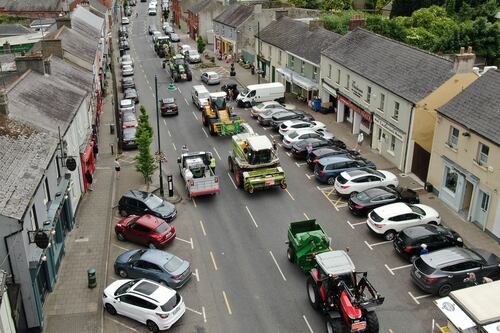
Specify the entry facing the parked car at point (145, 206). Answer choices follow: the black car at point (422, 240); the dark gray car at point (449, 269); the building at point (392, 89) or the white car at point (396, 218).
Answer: the building

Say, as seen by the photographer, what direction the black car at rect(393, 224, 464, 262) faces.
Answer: facing away from the viewer and to the right of the viewer

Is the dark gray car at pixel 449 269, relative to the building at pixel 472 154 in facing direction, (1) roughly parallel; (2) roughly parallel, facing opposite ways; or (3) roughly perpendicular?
roughly parallel, facing opposite ways

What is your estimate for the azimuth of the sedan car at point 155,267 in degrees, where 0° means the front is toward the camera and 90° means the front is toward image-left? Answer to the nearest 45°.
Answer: approximately 135°

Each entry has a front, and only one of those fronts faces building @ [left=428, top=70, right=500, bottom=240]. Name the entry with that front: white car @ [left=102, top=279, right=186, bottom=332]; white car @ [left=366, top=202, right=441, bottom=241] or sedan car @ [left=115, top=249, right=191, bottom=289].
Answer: white car @ [left=366, top=202, right=441, bottom=241]

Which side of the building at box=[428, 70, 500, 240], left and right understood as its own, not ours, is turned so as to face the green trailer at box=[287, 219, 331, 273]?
front

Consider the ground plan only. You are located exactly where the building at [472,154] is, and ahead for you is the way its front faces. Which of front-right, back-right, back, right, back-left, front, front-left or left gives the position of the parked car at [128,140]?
front-right

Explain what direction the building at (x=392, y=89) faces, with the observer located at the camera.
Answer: facing the viewer and to the left of the viewer

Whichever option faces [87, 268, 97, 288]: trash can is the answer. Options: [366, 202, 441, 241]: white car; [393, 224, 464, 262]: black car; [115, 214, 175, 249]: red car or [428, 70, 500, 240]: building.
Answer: the building

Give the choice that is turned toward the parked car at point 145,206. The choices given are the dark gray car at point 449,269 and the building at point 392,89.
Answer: the building

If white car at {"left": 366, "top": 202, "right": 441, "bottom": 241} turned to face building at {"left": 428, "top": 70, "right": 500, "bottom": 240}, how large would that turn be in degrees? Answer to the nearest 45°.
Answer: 0° — it already faces it

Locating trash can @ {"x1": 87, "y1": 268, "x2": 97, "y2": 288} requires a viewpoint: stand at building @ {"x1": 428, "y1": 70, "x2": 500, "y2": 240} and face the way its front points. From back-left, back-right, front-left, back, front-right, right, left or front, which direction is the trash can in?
front

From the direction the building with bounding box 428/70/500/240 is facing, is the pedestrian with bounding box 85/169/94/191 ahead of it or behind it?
ahead

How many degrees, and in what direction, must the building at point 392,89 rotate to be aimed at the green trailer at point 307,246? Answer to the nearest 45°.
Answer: approximately 45° to its left

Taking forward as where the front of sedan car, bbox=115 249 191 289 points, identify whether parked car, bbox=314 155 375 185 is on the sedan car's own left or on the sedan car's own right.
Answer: on the sedan car's own right
